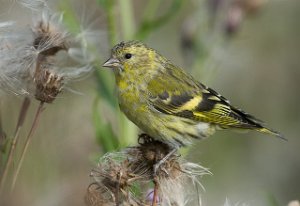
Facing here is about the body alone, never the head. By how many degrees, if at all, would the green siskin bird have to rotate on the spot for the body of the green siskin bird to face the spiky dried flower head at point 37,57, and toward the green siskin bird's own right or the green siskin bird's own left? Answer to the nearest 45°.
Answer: approximately 45° to the green siskin bird's own left

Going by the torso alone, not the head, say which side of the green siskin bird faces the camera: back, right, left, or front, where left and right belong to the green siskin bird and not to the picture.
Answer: left
